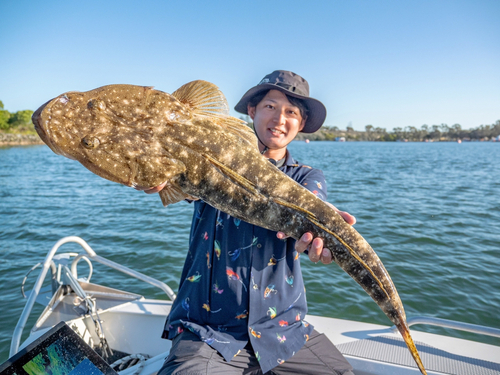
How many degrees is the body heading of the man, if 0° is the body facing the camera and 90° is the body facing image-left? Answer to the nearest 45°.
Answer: approximately 0°
